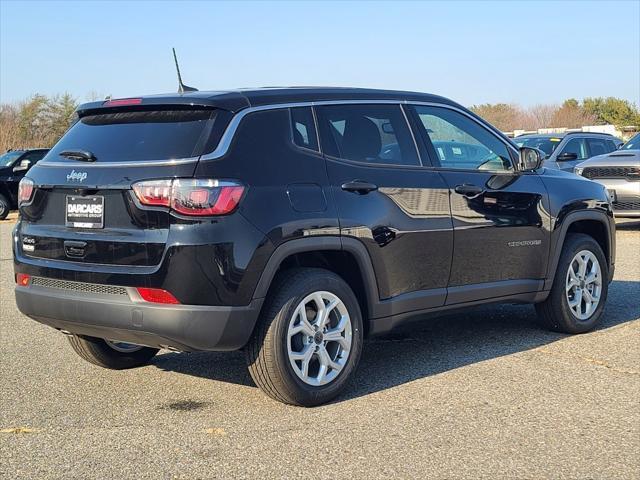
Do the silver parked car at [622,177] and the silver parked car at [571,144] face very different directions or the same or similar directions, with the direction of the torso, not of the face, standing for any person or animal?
same or similar directions

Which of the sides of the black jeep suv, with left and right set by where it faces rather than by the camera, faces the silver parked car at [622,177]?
front

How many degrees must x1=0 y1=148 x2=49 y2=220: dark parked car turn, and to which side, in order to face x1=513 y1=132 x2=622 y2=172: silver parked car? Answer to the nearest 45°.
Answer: approximately 90° to its left

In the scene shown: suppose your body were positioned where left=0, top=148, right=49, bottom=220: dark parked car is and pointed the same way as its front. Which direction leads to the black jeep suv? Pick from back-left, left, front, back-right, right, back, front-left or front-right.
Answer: front-left

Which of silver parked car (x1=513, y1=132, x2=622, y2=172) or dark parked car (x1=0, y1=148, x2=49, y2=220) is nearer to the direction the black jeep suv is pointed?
the silver parked car

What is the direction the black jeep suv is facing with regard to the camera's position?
facing away from the viewer and to the right of the viewer

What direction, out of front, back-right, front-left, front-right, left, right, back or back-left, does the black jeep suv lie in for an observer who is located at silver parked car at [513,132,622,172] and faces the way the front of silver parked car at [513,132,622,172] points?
front-left

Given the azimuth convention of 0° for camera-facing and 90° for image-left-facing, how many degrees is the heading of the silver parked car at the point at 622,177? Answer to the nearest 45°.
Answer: approximately 45°

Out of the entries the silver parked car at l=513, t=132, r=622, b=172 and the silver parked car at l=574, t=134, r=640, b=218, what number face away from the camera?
0

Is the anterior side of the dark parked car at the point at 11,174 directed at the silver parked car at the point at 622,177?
no

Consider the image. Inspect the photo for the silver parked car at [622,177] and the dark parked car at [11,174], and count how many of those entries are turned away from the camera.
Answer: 0

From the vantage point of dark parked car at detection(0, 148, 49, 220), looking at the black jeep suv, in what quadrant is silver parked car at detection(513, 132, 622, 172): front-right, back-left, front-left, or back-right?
front-left

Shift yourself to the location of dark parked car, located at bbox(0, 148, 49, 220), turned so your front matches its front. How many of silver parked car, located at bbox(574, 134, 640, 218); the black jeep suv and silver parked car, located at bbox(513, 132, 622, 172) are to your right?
0

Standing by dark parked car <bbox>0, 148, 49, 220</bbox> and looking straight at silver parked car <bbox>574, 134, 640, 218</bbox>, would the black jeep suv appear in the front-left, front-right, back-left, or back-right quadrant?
front-right

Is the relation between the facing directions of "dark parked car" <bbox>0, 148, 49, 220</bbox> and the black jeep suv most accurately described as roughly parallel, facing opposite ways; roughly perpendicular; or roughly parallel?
roughly parallel, facing opposite ways

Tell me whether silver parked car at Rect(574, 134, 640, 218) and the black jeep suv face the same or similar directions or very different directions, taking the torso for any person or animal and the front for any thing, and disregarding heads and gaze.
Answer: very different directions

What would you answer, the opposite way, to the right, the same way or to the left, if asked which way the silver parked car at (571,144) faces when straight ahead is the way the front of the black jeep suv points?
the opposite way
